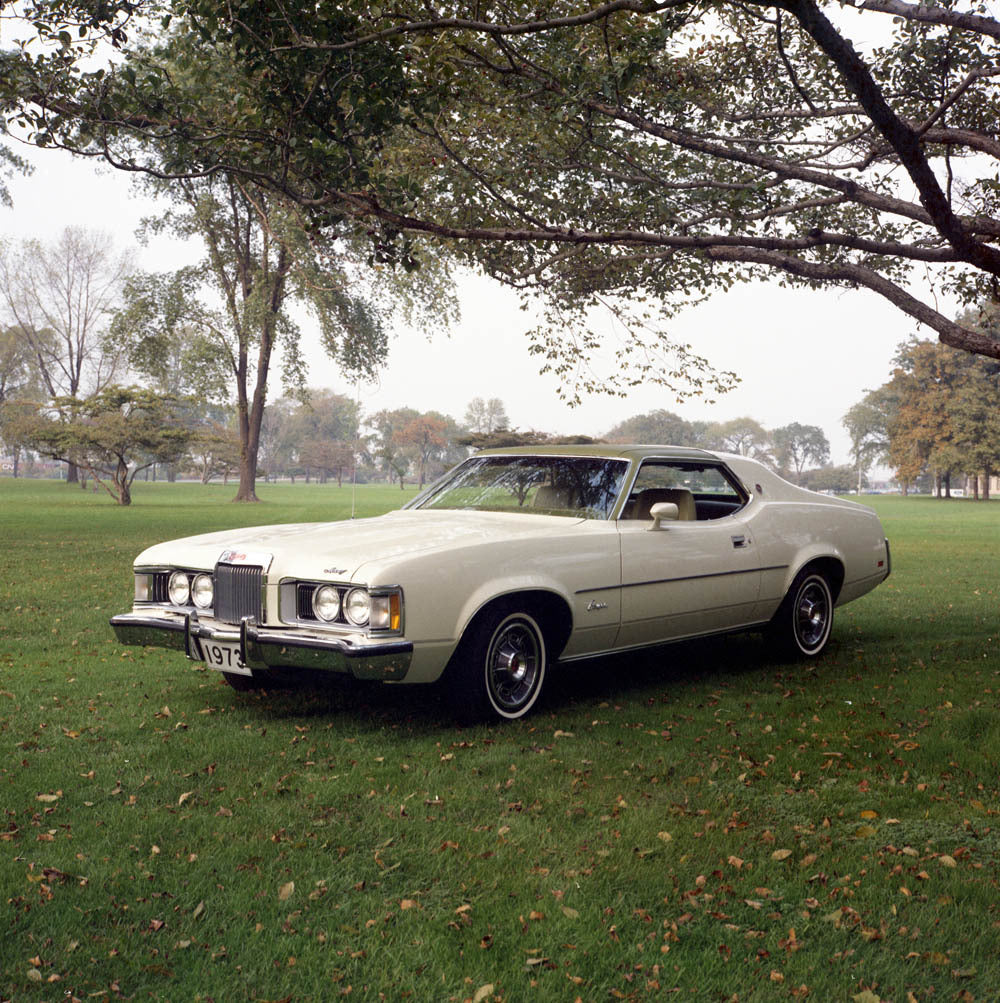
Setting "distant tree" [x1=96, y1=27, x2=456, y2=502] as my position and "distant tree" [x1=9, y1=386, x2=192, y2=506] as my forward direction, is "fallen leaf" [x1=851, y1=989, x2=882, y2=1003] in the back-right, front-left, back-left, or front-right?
back-left

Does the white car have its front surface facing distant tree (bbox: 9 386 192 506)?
no

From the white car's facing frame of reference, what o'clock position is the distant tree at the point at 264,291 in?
The distant tree is roughly at 4 o'clock from the white car.

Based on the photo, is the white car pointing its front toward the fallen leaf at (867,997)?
no

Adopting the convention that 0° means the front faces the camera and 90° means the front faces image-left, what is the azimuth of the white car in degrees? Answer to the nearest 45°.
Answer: approximately 45°
